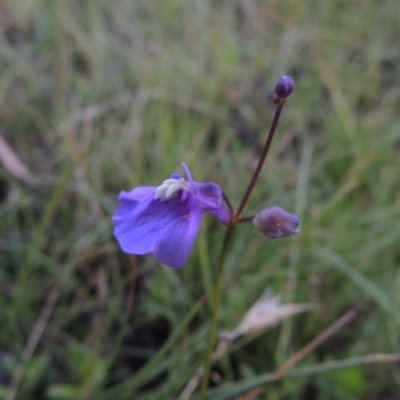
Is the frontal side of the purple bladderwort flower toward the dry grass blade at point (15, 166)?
no

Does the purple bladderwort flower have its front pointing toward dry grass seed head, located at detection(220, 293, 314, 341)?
no

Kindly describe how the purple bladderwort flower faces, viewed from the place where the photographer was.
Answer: facing the viewer and to the left of the viewer
